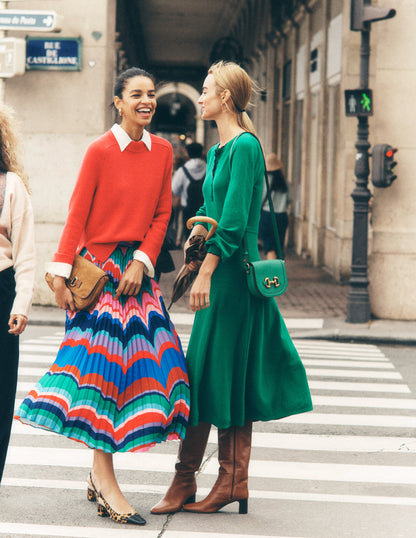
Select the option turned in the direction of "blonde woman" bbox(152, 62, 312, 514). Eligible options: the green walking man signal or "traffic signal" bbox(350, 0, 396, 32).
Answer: the green walking man signal

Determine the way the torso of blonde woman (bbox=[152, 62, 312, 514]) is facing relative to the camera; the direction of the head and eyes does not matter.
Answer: to the viewer's left

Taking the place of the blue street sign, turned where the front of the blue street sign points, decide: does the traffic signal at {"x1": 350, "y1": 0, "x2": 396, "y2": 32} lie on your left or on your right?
on your left

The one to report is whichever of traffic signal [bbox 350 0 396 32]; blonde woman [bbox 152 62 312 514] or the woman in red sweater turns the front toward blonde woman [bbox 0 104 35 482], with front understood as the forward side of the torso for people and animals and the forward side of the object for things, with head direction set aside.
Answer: blonde woman [bbox 152 62 312 514]

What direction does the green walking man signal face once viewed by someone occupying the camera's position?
facing the viewer

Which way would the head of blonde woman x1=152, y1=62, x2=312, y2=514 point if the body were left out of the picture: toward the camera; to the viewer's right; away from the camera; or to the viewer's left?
to the viewer's left

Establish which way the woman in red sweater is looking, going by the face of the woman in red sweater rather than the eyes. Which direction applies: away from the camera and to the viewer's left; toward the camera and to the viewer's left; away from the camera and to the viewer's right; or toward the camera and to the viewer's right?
toward the camera and to the viewer's right

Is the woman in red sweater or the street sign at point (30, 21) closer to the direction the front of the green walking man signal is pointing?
the woman in red sweater

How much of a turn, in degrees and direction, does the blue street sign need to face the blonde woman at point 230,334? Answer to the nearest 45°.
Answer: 0° — it already faces them

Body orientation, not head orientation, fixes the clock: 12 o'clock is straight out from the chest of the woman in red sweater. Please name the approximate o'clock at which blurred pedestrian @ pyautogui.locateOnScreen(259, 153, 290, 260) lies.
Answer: The blurred pedestrian is roughly at 8 o'clock from the woman in red sweater.

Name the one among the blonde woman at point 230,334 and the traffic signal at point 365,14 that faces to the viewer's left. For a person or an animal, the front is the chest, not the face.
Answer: the blonde woman

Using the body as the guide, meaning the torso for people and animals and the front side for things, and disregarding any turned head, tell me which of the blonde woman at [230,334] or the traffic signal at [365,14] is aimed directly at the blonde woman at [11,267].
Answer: the blonde woman at [230,334]

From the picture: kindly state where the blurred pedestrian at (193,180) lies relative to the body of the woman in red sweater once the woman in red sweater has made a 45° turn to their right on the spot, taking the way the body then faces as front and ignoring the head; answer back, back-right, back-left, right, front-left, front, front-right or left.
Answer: back
